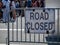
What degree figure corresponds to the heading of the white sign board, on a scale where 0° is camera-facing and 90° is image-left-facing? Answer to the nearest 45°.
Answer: approximately 0°
